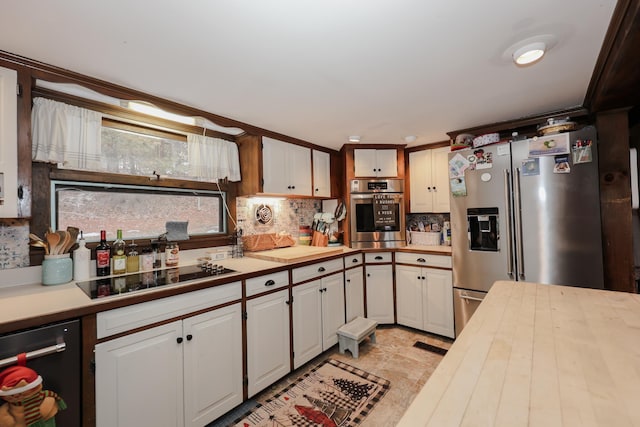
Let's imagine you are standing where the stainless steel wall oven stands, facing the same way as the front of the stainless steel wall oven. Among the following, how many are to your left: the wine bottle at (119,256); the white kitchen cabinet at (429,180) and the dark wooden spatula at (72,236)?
1

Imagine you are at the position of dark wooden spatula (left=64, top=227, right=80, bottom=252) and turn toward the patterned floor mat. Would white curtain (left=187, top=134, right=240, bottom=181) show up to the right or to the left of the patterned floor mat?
left

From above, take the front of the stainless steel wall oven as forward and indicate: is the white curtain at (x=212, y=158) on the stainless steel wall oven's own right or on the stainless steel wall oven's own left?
on the stainless steel wall oven's own right

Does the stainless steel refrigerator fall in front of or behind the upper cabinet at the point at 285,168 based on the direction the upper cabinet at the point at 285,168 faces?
in front

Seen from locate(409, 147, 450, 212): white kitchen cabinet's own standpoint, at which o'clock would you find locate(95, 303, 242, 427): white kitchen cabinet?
locate(95, 303, 242, 427): white kitchen cabinet is roughly at 1 o'clock from locate(409, 147, 450, 212): white kitchen cabinet.

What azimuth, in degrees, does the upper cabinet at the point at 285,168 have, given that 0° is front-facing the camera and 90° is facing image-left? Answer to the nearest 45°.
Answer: approximately 315°

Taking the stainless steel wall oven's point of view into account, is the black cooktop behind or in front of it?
in front

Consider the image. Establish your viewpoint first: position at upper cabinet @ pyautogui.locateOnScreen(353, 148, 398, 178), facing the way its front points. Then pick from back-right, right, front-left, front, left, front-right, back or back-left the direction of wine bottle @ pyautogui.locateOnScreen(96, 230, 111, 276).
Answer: front-right

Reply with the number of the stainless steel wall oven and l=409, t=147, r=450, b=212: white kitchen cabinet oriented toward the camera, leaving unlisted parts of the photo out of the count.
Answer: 2

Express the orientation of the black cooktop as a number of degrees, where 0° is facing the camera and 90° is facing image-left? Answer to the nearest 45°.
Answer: approximately 315°

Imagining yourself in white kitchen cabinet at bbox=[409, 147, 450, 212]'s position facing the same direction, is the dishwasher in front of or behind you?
in front

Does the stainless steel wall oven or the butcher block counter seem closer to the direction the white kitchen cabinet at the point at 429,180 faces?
the butcher block counter
